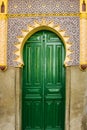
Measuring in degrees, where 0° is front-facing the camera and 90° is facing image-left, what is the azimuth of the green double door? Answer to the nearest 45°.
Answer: approximately 0°
